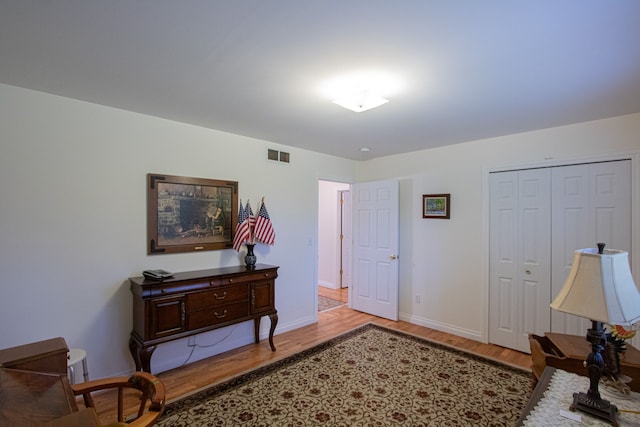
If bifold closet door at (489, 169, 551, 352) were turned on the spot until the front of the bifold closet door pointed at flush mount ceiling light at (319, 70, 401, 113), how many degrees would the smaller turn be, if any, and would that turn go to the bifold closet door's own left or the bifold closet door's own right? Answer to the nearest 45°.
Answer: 0° — it already faces it

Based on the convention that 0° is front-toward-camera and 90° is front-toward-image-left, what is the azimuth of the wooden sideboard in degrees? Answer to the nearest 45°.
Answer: approximately 315°

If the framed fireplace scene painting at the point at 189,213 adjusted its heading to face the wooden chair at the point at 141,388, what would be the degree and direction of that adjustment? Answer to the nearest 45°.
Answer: approximately 45° to its right

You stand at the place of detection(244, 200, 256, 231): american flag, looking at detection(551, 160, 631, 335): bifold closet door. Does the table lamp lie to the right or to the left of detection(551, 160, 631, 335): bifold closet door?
right

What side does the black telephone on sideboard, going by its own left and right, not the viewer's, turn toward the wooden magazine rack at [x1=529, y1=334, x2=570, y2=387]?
front

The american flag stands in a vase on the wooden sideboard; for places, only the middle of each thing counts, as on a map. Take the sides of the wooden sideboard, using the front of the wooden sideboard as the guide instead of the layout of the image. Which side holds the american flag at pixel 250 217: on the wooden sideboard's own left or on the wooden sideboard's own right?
on the wooden sideboard's own left

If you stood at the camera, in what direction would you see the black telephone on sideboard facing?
facing the viewer and to the right of the viewer

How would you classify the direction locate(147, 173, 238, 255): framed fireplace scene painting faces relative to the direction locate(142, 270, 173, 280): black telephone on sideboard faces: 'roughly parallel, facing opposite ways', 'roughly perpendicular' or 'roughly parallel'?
roughly parallel

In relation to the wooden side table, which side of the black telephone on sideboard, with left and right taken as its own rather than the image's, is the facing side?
front

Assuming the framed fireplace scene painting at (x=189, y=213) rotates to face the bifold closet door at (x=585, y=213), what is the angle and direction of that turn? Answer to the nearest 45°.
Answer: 0° — it already faces it

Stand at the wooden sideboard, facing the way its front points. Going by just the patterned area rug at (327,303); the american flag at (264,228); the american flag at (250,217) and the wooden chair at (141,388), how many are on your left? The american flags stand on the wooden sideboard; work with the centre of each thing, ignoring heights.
3

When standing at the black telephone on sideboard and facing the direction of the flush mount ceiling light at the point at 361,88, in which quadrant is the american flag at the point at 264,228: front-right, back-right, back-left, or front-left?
front-left

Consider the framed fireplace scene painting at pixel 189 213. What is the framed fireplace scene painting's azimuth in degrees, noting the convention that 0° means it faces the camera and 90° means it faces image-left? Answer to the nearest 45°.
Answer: approximately 315°

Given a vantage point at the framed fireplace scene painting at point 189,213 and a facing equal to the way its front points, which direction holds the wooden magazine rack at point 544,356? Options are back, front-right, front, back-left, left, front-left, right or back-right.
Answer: front

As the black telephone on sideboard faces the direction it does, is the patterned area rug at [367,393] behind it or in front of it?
in front

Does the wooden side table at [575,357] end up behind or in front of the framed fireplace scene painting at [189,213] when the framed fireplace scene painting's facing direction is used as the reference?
in front
